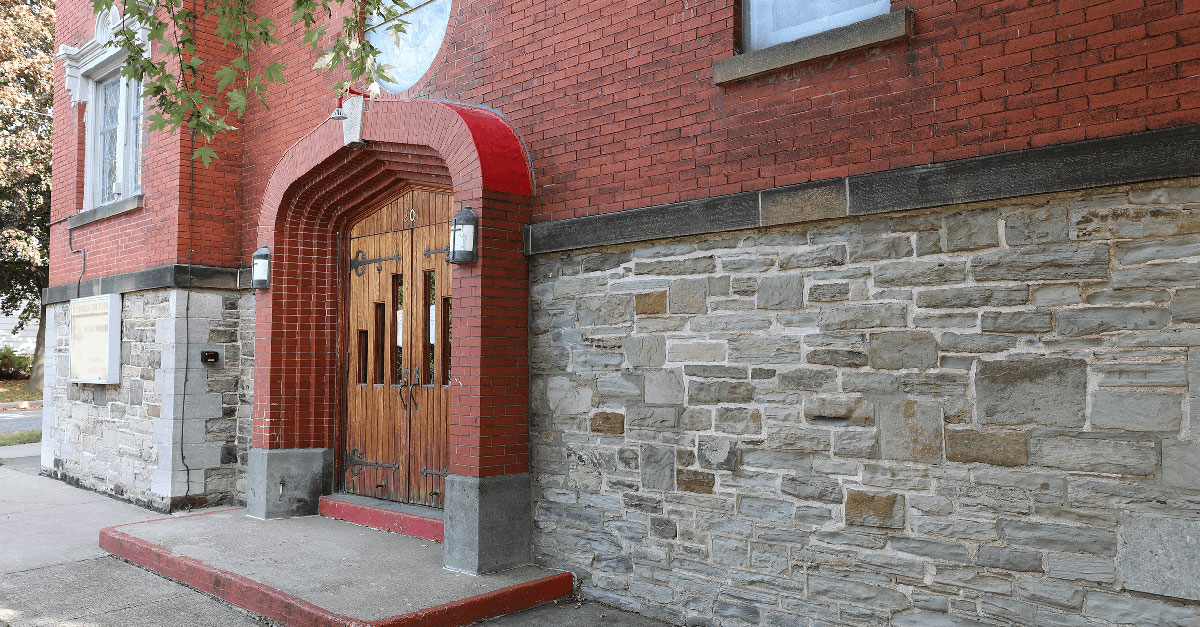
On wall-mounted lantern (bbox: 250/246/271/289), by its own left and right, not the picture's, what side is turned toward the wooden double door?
left

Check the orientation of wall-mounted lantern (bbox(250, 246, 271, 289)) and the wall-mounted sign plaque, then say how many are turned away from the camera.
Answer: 0

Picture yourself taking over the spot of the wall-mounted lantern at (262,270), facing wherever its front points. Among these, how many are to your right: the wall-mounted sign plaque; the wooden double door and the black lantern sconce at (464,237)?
1

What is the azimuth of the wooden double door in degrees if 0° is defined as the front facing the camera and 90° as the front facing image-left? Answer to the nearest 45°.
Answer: approximately 45°

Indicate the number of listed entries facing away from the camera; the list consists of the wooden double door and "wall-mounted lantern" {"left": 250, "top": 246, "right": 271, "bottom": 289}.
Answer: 0

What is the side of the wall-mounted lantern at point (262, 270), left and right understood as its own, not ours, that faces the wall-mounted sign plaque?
right

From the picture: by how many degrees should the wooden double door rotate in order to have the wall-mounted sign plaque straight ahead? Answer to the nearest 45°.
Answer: approximately 90° to its right

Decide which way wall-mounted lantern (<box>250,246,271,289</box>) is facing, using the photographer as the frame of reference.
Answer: facing the viewer and to the left of the viewer
